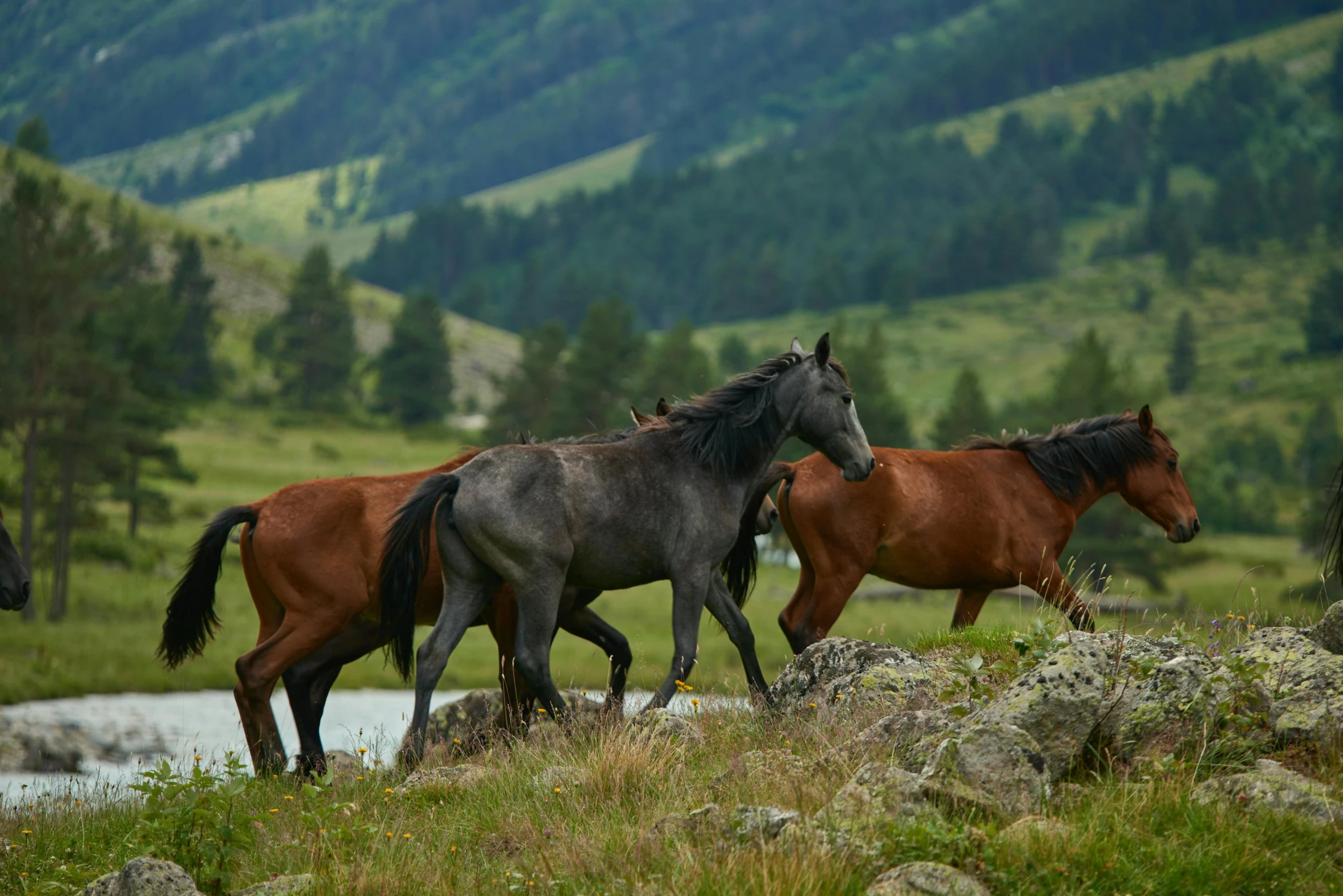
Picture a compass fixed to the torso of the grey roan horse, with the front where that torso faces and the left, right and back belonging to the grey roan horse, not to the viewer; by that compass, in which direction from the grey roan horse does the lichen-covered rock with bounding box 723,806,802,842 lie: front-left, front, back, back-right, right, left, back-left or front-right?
right

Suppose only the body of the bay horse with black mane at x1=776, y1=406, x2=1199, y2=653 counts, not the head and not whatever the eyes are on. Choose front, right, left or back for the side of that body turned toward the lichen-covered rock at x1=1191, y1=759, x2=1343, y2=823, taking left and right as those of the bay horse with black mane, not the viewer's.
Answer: right

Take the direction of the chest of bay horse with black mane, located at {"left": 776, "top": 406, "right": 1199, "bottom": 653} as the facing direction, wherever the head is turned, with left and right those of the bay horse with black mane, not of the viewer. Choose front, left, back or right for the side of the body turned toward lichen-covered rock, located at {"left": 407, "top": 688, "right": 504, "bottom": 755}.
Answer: back

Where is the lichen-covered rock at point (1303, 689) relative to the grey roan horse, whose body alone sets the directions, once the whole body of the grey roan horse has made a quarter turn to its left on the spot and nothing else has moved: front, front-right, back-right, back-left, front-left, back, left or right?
back-right

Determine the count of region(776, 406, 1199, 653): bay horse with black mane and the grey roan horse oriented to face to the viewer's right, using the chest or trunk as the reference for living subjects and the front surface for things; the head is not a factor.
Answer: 2

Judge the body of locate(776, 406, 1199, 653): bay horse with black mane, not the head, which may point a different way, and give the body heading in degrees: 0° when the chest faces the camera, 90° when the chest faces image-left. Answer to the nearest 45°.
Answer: approximately 270°

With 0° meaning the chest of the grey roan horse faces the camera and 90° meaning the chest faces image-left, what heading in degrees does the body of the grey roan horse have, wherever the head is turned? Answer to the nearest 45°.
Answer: approximately 270°

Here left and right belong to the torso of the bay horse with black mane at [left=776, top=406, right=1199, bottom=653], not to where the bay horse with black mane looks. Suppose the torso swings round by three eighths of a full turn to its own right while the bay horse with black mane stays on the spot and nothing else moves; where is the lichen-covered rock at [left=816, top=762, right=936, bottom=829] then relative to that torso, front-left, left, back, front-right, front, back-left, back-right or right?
front-left
